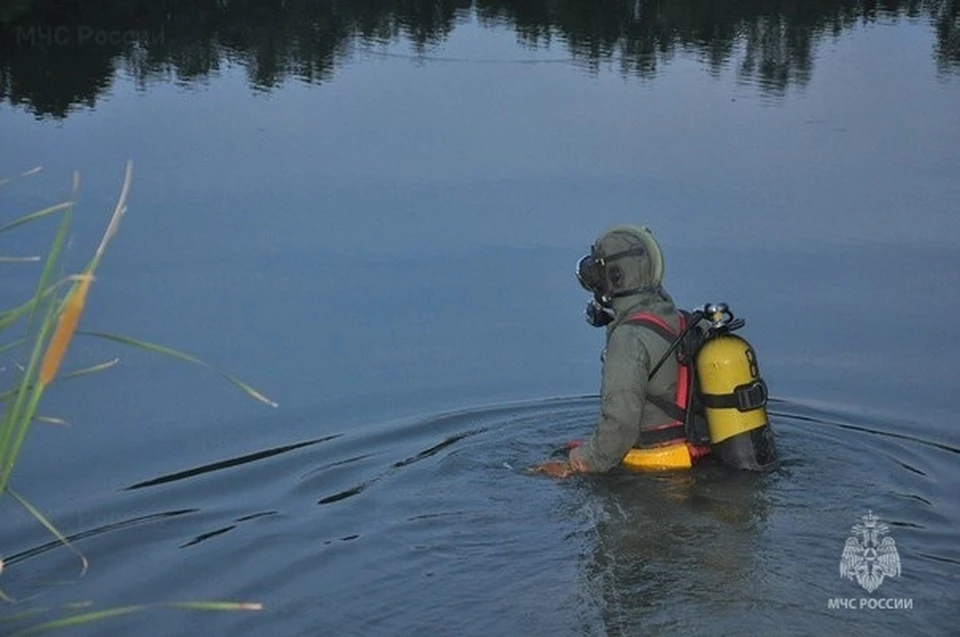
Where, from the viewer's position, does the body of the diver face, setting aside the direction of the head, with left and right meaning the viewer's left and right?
facing to the left of the viewer

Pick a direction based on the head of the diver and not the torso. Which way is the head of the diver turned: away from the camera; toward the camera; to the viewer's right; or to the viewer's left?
to the viewer's left
